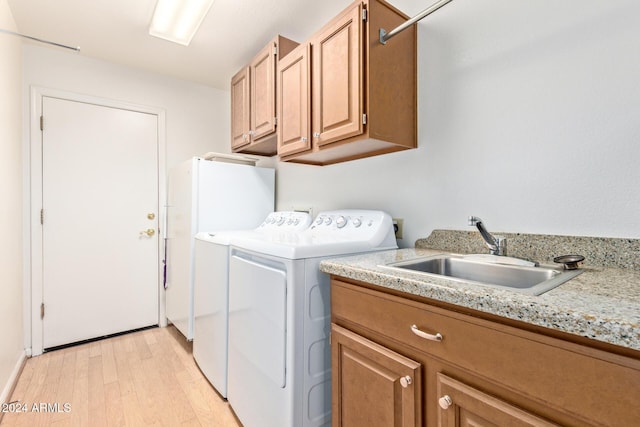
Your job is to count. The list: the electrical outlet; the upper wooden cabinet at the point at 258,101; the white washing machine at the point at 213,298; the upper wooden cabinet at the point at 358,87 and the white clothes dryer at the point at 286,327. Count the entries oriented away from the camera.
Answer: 0

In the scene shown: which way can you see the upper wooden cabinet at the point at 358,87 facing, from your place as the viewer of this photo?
facing the viewer and to the left of the viewer

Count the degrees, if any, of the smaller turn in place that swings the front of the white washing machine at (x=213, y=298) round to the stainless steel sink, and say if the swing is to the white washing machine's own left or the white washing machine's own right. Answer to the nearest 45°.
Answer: approximately 90° to the white washing machine's own left

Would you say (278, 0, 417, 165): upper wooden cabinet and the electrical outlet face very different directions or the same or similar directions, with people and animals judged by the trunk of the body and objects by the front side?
same or similar directions

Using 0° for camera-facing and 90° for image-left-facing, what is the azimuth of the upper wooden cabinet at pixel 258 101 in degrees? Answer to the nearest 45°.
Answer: approximately 45°

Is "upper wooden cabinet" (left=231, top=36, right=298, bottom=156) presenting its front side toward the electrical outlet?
no

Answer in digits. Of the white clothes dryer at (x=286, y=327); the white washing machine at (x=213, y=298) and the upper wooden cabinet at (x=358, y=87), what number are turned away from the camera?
0

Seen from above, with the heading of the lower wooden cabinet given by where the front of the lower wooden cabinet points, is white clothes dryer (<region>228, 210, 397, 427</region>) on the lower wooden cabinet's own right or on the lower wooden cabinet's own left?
on the lower wooden cabinet's own right

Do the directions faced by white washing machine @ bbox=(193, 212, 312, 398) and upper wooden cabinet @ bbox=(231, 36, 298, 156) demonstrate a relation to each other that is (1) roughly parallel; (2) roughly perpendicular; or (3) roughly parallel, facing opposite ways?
roughly parallel

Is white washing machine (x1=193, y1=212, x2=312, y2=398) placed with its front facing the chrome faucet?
no

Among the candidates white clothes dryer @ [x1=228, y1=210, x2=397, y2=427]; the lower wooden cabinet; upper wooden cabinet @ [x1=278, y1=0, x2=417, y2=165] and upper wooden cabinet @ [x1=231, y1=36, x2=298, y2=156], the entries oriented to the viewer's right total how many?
0

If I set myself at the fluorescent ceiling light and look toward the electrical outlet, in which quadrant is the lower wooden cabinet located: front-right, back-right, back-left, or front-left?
front-right

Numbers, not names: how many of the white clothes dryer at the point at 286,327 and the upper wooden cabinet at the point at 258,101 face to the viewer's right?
0
